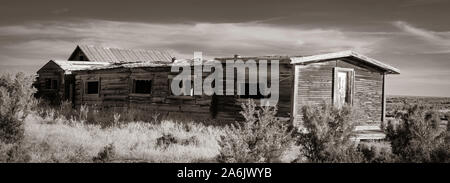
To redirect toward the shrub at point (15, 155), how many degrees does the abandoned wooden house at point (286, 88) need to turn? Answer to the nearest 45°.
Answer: approximately 90° to its right

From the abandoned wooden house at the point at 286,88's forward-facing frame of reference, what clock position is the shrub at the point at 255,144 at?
The shrub is roughly at 2 o'clock from the abandoned wooden house.

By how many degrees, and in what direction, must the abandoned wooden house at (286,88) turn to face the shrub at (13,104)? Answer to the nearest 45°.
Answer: approximately 90° to its right

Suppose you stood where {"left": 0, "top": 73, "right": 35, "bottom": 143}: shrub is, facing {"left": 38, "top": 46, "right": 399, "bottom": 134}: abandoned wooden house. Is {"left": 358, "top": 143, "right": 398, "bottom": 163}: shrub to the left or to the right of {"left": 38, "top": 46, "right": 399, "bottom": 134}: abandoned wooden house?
right

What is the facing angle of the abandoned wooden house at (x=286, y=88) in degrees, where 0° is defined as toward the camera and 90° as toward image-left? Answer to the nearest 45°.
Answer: approximately 315°
